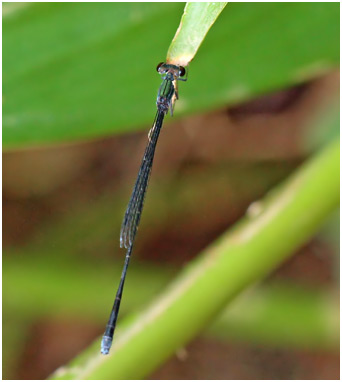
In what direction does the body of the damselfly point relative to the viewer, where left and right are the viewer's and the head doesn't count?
facing away from the viewer
